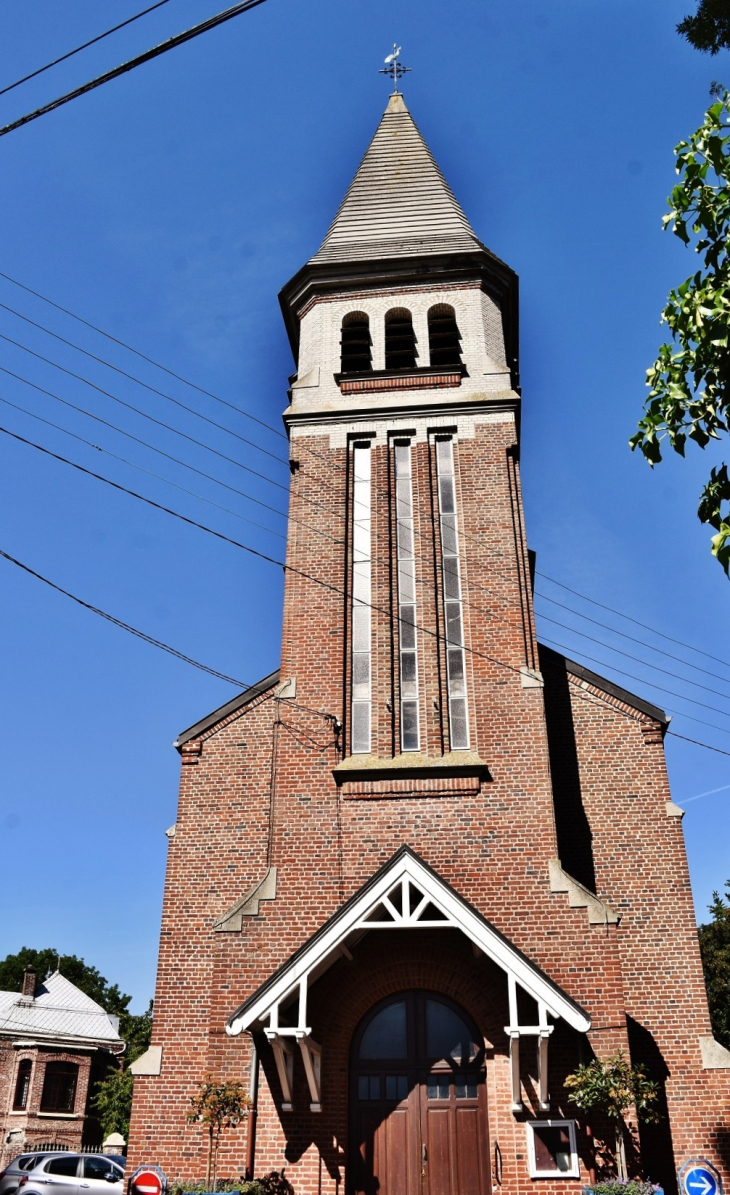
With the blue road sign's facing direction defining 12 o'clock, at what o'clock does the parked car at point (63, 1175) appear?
The parked car is roughly at 4 o'clock from the blue road sign.

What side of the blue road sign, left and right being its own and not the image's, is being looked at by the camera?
front

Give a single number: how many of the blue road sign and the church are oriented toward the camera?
2

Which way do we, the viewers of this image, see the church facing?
facing the viewer

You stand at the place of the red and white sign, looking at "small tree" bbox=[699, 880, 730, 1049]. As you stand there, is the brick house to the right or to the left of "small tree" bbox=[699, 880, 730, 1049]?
left

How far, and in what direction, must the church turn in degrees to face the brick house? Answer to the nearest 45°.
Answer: approximately 135° to its right

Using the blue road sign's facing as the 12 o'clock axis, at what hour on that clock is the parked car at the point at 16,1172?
The parked car is roughly at 4 o'clock from the blue road sign.

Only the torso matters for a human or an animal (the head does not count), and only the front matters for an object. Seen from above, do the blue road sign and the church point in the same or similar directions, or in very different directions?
same or similar directions

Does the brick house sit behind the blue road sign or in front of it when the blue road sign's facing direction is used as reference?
behind

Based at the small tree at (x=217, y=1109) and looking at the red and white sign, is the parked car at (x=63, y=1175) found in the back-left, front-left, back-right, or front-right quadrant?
front-right
